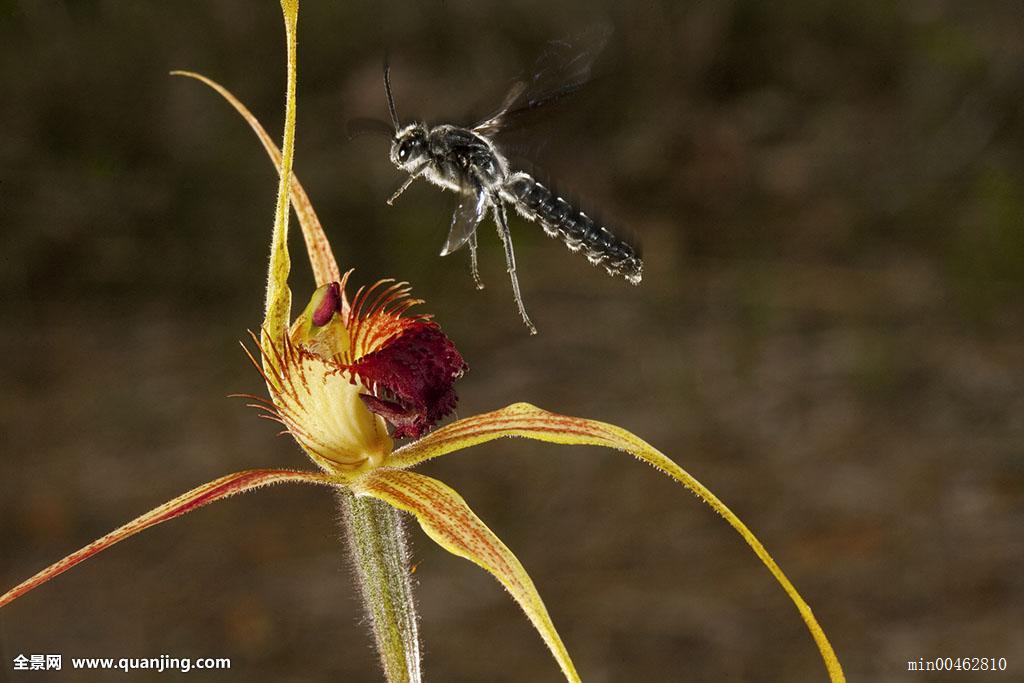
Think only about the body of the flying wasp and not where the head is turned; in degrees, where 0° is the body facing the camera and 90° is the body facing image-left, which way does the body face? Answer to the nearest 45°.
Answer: approximately 90°
